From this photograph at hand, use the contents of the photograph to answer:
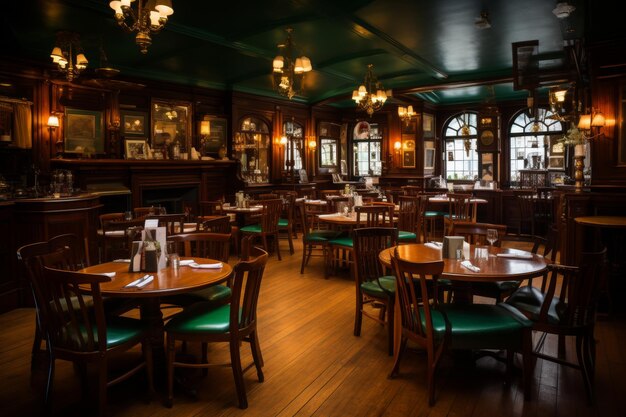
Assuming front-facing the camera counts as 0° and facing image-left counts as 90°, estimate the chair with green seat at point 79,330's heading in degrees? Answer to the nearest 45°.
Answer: approximately 225°

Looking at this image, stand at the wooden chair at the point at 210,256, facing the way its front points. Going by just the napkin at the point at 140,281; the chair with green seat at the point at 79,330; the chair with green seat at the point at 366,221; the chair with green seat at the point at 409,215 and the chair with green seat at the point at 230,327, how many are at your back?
2

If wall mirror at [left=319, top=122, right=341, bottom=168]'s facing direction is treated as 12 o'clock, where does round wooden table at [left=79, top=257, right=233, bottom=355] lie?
The round wooden table is roughly at 12 o'clock from the wall mirror.

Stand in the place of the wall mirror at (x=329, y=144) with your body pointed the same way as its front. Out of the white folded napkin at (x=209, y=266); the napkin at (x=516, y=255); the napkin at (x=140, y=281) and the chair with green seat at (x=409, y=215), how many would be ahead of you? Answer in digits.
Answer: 4

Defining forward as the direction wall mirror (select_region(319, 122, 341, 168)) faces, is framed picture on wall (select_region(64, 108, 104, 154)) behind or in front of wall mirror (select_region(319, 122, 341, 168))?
in front

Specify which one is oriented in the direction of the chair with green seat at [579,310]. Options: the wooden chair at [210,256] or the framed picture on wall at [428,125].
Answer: the framed picture on wall

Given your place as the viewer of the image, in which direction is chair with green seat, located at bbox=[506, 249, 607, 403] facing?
facing away from the viewer and to the left of the viewer

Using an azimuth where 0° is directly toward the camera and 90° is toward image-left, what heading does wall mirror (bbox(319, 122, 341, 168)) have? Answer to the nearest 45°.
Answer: approximately 0°

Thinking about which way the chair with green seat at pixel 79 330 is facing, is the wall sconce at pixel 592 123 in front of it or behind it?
in front

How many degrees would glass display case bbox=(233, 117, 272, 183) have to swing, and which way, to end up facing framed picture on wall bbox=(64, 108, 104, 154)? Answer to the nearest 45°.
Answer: approximately 45° to its right
